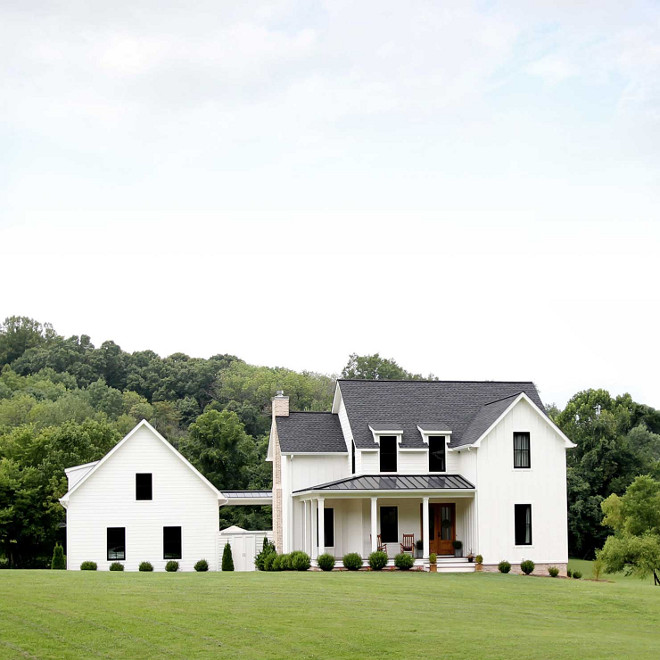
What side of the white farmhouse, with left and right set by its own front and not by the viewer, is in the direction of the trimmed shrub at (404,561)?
front

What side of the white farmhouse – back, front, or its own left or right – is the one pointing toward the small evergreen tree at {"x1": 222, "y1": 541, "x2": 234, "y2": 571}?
right

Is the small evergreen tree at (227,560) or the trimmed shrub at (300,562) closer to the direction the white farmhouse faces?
the trimmed shrub

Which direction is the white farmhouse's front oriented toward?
toward the camera

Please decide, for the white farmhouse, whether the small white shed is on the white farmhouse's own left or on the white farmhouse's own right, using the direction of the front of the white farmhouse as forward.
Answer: on the white farmhouse's own right

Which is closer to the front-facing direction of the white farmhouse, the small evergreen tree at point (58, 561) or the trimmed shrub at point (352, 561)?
the trimmed shrub

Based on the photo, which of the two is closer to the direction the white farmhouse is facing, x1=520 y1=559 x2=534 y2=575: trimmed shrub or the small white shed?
the trimmed shrub

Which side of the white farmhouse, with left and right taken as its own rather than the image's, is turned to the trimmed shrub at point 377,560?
front
